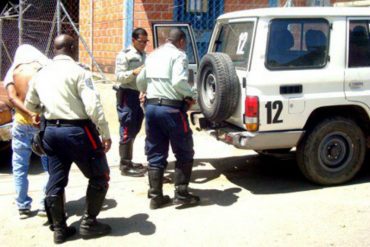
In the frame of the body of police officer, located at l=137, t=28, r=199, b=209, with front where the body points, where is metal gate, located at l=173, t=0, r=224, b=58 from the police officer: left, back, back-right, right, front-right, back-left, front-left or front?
front-left

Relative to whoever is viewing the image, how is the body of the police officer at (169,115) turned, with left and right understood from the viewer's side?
facing away from the viewer and to the right of the viewer

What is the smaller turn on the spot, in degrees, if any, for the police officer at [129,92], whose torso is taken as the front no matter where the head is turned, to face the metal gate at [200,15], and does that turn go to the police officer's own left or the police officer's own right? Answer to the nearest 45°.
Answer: approximately 90° to the police officer's own left

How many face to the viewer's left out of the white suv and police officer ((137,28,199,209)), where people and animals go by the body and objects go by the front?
0

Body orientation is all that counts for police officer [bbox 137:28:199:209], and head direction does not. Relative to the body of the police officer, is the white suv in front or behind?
in front

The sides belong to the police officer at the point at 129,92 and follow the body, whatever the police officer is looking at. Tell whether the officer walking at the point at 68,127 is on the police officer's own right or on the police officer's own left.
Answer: on the police officer's own right

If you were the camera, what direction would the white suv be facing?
facing away from the viewer and to the right of the viewer

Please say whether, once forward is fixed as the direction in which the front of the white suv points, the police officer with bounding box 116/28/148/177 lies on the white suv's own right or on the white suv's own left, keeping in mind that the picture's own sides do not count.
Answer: on the white suv's own left

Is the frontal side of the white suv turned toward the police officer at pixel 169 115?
no
